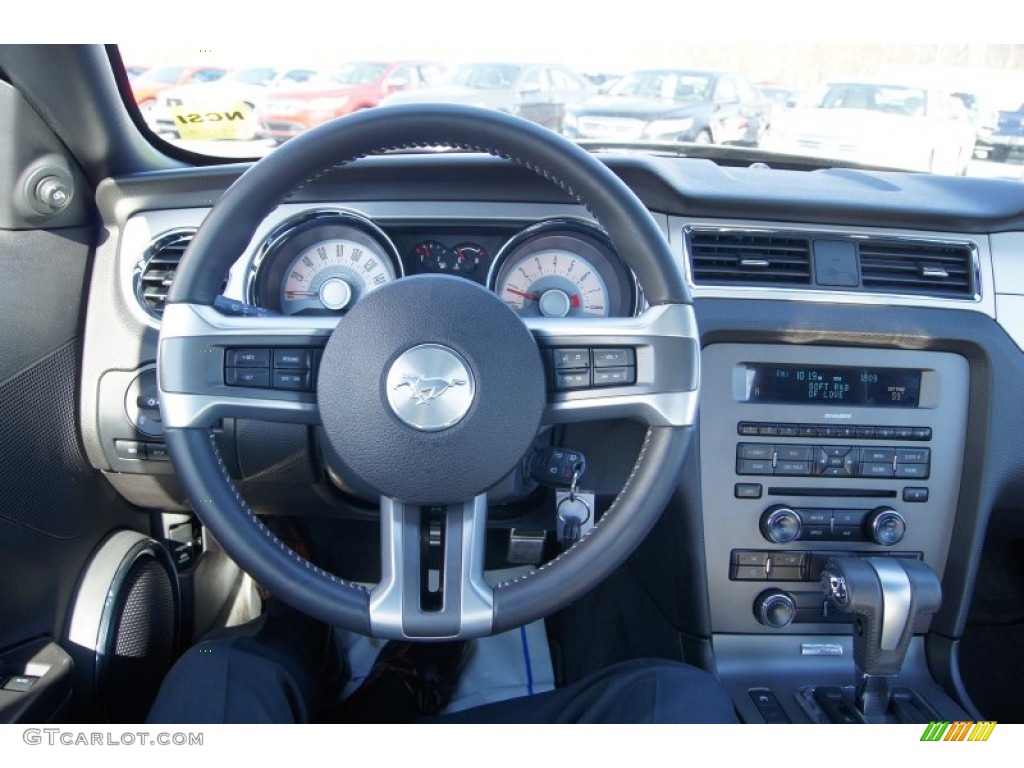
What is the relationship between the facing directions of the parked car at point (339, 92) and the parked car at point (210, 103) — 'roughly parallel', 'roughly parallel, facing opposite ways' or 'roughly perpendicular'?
roughly parallel

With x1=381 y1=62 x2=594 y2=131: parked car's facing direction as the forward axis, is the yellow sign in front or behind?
in front

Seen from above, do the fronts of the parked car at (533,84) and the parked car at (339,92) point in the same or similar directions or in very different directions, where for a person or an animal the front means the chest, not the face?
same or similar directions

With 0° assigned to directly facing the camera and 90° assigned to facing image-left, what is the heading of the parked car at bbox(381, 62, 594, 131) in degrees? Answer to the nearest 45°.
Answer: approximately 45°

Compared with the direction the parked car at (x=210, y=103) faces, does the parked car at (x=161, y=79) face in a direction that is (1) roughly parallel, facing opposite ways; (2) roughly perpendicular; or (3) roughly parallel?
roughly parallel

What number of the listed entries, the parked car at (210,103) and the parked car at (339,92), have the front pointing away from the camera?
0

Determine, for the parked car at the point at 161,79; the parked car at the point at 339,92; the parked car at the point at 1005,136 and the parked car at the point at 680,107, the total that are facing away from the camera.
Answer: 0

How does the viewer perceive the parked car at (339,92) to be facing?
facing the viewer and to the left of the viewer

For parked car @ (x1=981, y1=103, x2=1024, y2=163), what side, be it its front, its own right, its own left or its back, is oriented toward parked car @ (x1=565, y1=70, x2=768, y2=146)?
right

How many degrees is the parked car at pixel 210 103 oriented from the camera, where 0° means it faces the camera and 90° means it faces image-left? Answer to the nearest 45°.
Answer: approximately 45°

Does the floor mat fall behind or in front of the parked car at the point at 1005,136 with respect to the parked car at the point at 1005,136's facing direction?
in front
